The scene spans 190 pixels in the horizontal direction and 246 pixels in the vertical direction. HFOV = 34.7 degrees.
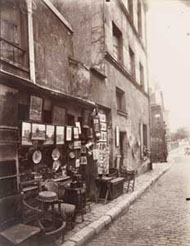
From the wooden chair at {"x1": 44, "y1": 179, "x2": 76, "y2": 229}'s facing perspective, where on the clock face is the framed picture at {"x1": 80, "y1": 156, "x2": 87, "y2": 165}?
The framed picture is roughly at 8 o'clock from the wooden chair.

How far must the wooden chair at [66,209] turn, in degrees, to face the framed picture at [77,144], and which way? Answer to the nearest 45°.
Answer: approximately 135° to its left

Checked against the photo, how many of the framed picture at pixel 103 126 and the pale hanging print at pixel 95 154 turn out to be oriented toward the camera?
2

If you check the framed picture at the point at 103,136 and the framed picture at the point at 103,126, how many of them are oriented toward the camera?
2

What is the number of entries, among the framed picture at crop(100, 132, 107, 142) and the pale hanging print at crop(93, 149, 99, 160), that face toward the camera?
2
